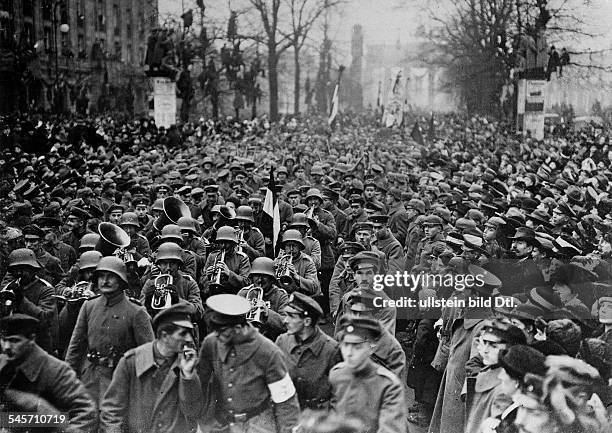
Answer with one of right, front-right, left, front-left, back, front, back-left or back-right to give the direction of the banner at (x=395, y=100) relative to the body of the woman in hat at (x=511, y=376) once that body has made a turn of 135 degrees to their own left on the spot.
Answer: back-left

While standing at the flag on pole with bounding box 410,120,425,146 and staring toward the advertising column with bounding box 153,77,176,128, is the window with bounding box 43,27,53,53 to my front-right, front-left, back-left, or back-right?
front-right

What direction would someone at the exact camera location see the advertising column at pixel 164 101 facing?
facing the viewer

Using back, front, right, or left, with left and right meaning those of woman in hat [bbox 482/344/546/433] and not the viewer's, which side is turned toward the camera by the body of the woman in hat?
left
